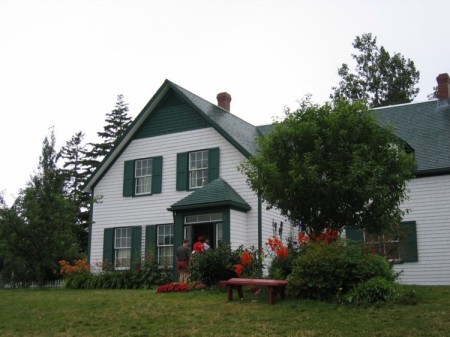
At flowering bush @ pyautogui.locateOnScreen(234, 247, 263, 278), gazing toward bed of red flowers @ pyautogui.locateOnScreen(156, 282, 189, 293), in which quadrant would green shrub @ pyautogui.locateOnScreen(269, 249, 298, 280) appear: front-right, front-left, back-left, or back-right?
back-left

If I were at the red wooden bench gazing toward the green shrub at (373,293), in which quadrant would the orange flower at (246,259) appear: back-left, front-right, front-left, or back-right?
back-left

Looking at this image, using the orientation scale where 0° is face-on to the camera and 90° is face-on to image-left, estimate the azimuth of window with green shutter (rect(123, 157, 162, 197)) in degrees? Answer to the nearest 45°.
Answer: approximately 45°

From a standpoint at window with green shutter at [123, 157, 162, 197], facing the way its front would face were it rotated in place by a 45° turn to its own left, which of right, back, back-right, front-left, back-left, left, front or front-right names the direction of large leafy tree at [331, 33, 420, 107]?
back-left

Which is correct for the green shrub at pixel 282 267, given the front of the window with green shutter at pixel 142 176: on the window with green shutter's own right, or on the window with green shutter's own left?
on the window with green shutter's own left

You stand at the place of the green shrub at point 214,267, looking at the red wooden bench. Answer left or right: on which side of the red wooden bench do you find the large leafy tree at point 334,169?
left

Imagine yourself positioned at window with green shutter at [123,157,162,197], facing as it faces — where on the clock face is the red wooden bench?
The red wooden bench is roughly at 10 o'clock from the window with green shutter.

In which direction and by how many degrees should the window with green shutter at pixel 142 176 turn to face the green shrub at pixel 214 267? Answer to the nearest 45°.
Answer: approximately 45° to its left

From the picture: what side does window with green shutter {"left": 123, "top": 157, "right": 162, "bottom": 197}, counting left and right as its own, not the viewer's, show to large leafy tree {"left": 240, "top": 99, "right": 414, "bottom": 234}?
left

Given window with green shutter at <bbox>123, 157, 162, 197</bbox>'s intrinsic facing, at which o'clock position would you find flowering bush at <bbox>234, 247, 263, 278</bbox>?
The flowering bush is roughly at 10 o'clock from the window with green shutter.

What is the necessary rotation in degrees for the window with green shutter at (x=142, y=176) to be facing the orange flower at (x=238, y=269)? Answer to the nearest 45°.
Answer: approximately 45° to its left

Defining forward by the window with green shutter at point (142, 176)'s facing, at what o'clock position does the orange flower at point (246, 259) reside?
The orange flower is roughly at 10 o'clock from the window with green shutter.

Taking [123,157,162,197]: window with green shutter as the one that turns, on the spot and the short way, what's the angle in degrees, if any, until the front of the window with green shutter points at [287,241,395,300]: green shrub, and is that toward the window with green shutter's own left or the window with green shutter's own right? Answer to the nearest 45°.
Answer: approximately 45° to the window with green shutter's own left
